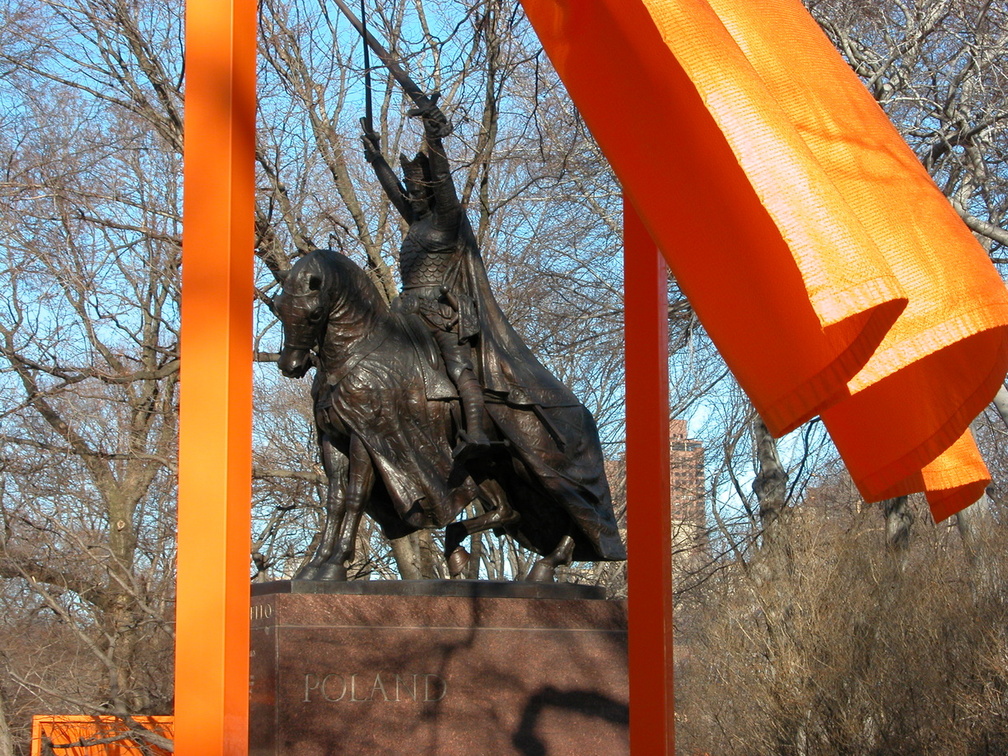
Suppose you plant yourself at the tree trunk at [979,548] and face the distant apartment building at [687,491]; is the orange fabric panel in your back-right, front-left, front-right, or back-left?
back-left

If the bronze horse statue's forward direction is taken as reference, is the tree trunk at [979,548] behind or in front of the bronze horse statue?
behind

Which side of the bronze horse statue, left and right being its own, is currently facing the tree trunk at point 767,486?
back

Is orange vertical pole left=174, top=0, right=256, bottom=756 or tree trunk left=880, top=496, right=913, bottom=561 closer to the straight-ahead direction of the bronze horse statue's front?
the orange vertical pole

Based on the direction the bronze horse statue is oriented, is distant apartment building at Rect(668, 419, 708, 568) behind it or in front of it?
behind

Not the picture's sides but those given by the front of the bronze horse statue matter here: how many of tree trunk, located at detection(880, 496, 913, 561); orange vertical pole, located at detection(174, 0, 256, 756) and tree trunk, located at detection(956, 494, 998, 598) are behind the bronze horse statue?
2

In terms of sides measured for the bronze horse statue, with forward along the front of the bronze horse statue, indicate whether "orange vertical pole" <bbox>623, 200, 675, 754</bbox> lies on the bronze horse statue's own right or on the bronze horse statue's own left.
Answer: on the bronze horse statue's own left

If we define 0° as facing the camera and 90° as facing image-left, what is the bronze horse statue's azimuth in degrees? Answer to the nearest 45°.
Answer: approximately 45°
